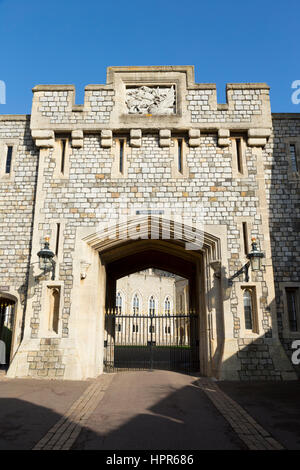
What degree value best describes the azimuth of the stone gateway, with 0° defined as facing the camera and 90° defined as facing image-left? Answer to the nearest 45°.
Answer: approximately 0°
